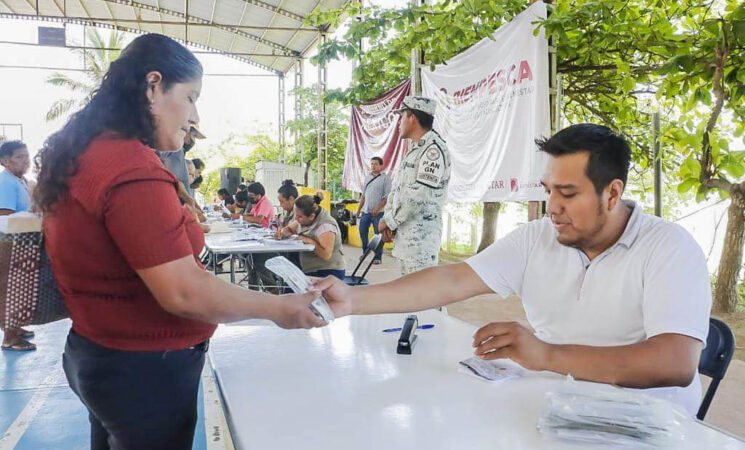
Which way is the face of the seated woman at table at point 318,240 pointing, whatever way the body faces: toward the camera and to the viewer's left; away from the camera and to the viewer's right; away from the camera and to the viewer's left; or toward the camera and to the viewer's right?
toward the camera and to the viewer's left

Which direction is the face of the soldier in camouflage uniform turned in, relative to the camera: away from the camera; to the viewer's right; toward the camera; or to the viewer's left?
to the viewer's left

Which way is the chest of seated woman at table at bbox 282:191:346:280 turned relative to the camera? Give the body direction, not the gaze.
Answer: to the viewer's left

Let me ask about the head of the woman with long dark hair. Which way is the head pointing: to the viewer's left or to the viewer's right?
to the viewer's right

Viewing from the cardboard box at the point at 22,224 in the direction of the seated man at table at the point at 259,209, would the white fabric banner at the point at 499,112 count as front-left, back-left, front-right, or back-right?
front-right

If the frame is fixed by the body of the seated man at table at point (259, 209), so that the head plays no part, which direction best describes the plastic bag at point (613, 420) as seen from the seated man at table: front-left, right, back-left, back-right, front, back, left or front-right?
left

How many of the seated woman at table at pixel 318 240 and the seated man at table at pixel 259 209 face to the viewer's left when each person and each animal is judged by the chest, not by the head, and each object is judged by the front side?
2

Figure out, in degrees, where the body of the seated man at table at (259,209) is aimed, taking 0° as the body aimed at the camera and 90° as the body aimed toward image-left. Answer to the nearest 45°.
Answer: approximately 90°

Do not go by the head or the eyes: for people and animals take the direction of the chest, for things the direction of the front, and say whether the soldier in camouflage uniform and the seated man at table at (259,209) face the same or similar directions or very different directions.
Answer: same or similar directions

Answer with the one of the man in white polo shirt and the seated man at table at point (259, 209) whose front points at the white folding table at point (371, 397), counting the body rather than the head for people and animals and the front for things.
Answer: the man in white polo shirt

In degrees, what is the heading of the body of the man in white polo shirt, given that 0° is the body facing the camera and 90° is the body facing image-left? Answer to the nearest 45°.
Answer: approximately 45°
